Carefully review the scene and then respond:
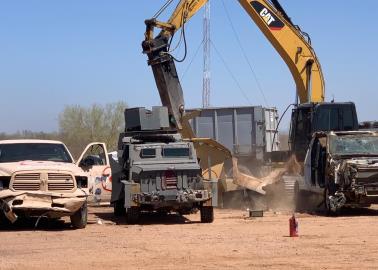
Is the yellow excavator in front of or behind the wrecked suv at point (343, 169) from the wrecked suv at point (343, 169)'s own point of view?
behind

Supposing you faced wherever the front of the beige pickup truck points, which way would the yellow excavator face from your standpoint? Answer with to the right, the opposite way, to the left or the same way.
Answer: to the right

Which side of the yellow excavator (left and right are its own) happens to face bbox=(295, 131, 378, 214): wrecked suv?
left

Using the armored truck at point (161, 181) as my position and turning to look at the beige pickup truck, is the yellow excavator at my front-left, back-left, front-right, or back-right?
back-right

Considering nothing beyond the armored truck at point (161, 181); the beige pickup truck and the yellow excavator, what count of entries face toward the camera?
2

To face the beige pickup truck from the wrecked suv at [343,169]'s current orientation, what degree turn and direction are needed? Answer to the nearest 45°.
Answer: approximately 90° to its right

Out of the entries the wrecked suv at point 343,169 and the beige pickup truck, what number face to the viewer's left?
0

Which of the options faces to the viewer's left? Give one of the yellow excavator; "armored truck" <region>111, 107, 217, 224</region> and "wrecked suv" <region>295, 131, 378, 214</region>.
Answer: the yellow excavator

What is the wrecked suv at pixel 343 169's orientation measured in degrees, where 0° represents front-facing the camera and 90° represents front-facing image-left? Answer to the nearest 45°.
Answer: approximately 315°

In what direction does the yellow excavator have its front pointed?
to the viewer's left

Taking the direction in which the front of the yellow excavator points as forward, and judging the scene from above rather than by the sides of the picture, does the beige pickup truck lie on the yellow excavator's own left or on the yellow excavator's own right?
on the yellow excavator's own left

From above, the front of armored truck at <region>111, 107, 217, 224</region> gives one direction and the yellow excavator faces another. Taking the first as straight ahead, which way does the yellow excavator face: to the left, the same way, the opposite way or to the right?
to the right

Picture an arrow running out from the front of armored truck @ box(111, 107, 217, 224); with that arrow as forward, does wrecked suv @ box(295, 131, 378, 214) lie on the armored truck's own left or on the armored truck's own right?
on the armored truck's own left

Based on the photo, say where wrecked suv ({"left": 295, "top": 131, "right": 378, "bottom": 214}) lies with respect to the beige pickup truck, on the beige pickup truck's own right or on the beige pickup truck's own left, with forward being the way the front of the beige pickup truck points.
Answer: on the beige pickup truck's own left
